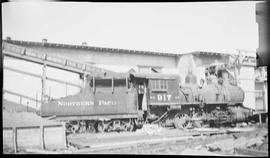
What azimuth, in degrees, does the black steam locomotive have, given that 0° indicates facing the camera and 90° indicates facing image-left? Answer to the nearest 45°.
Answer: approximately 270°
